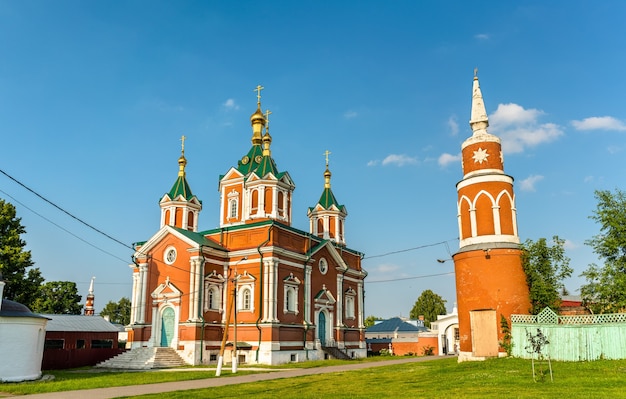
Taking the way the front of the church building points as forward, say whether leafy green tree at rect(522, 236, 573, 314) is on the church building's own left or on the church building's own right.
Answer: on the church building's own left

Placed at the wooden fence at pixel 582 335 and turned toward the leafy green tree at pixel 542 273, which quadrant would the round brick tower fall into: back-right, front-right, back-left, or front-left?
front-left

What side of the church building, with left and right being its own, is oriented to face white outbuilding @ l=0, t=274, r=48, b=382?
front

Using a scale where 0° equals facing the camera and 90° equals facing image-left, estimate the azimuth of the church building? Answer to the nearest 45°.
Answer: approximately 45°

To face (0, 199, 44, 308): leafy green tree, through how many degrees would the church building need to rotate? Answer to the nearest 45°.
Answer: approximately 45° to its right

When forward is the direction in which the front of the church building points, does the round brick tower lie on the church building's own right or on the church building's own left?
on the church building's own left

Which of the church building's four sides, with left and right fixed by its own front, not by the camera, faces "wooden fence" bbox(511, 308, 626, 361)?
left

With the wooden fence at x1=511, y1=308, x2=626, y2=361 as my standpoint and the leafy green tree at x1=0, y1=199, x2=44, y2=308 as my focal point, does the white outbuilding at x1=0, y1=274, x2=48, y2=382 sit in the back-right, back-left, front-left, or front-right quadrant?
front-left

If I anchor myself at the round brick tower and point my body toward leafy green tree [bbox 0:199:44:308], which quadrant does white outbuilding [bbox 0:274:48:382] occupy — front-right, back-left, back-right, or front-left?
front-left
